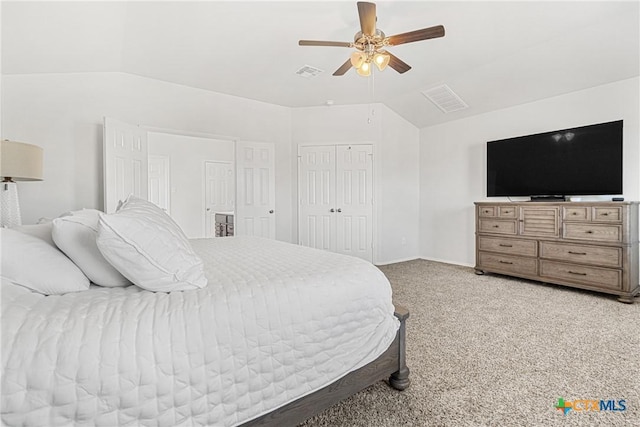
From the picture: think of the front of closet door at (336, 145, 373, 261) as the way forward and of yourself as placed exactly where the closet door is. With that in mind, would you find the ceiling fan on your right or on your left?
on your left

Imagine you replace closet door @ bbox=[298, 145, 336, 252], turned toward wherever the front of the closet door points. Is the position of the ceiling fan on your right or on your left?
on your left

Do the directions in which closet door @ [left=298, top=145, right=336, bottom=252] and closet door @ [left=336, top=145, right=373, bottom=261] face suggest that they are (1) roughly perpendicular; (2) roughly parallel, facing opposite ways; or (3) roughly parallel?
roughly parallel

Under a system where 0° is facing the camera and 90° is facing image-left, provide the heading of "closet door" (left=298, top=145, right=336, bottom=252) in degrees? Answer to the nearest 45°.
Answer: approximately 45°

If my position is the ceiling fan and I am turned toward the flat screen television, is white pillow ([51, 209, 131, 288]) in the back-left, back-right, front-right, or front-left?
back-right

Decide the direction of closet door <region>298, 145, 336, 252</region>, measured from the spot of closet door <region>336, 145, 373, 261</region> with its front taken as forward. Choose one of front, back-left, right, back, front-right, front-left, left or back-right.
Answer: front-right

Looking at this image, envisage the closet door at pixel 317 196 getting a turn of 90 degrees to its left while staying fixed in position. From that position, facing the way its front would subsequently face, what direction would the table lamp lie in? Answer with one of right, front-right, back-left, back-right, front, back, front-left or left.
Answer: right

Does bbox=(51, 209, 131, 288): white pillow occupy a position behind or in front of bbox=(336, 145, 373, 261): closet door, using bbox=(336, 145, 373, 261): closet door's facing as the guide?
in front

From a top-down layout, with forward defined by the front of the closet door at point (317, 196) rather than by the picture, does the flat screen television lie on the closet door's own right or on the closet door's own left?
on the closet door's own left

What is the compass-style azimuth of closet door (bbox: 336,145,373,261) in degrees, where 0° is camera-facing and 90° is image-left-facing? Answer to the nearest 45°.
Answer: approximately 45°

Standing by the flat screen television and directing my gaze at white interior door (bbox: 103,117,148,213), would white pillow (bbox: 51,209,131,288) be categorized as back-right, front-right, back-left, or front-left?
front-left

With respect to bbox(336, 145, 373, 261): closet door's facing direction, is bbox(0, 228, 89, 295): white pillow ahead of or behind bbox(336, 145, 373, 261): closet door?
ahead

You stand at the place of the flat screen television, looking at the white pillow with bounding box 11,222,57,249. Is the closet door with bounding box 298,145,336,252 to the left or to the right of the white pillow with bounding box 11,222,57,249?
right

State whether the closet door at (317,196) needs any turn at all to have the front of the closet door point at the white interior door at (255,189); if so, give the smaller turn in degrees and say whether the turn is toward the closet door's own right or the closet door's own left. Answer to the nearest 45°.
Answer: approximately 45° to the closet door's own right
